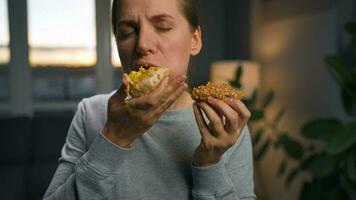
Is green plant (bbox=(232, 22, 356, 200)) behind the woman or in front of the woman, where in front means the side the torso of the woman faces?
behind

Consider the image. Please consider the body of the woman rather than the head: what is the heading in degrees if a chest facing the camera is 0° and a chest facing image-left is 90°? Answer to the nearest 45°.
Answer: approximately 0°

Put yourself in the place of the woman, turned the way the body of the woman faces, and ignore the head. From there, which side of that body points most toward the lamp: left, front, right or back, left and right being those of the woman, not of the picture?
back

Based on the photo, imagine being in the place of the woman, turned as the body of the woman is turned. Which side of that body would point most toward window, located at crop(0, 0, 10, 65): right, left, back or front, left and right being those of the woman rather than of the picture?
back

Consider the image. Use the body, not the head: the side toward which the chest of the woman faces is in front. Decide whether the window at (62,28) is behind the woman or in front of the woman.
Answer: behind
